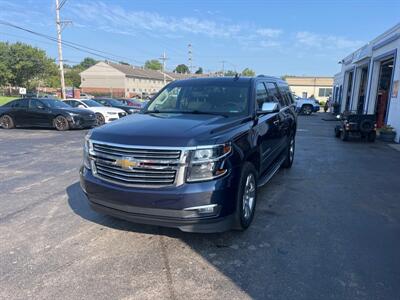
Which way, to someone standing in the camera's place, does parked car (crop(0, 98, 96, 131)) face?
facing the viewer and to the right of the viewer

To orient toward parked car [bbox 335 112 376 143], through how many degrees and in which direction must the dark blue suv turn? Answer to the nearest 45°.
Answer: approximately 180°

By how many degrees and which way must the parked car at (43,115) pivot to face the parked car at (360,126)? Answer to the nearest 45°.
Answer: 0° — it already faces it

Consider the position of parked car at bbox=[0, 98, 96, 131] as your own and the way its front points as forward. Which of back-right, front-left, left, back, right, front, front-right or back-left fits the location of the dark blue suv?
front-right

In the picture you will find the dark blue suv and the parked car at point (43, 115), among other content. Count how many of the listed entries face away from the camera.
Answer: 0

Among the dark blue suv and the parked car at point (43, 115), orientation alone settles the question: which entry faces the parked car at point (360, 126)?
the parked car at point (43, 115)

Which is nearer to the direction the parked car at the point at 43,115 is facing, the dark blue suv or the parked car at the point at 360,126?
the parked car

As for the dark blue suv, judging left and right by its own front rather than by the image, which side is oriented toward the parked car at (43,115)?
right
